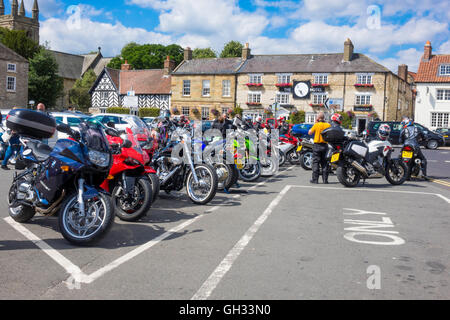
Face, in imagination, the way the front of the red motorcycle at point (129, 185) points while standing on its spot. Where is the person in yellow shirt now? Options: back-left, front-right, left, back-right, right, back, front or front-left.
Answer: left

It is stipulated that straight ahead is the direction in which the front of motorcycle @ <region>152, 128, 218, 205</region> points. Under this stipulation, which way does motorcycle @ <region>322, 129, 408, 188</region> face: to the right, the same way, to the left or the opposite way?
to the left

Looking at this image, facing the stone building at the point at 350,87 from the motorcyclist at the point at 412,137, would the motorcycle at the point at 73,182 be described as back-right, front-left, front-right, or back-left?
back-left

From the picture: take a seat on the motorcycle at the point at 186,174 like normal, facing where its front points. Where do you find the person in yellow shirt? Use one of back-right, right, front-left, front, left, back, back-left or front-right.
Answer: left

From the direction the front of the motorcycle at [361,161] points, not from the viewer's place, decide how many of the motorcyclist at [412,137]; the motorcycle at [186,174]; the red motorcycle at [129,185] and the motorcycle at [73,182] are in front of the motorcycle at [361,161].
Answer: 1

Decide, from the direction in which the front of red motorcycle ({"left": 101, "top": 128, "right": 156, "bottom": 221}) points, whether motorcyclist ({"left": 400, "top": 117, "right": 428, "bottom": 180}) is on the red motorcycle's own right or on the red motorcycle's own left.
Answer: on the red motorcycle's own left

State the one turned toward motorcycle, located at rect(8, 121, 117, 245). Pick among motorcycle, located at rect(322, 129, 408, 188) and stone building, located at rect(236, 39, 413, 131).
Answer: the stone building

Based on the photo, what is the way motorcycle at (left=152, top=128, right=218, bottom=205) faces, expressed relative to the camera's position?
facing the viewer and to the right of the viewer

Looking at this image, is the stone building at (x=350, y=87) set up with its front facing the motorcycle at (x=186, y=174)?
yes

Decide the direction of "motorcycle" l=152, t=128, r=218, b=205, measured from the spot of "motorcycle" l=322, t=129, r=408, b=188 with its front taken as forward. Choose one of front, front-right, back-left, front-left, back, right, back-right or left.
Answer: back

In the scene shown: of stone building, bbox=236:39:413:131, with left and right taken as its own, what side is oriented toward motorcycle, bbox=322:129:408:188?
front

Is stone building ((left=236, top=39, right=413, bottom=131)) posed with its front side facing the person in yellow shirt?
yes

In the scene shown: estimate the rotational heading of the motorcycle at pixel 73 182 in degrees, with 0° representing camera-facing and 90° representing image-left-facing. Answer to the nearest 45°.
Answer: approximately 315°

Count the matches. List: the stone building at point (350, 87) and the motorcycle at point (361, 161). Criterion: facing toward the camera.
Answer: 1

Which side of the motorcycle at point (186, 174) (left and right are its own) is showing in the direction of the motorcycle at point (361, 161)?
left

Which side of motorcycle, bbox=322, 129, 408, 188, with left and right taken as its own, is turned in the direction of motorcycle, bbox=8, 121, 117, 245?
back

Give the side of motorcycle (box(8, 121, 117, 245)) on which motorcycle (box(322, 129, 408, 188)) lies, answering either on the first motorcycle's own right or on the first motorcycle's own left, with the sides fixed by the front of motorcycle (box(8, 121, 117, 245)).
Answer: on the first motorcycle's own left
